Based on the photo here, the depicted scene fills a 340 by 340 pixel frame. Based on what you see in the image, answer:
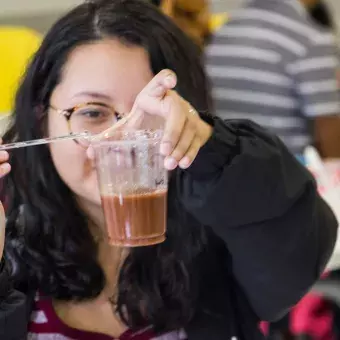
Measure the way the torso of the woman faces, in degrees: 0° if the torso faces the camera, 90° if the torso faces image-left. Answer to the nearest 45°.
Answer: approximately 0°

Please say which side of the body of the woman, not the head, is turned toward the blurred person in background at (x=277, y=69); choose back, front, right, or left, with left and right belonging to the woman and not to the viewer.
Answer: back

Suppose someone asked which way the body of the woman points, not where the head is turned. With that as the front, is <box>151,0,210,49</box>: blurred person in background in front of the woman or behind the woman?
behind
